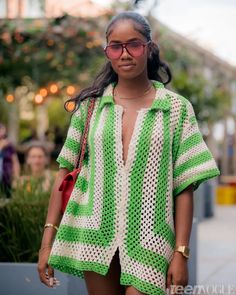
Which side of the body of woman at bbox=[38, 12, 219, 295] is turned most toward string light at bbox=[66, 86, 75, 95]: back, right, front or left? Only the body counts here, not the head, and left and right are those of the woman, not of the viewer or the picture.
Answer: back

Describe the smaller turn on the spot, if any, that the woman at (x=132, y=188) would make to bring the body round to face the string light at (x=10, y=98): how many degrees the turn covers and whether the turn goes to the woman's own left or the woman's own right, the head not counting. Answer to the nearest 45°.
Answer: approximately 180°

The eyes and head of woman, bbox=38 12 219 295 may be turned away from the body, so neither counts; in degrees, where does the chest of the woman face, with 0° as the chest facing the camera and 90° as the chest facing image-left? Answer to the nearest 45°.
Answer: approximately 0°

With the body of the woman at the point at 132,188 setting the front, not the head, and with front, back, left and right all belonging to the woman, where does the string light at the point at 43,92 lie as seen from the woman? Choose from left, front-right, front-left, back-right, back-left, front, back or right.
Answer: back

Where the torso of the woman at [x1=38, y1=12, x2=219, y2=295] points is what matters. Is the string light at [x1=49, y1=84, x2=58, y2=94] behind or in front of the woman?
behind
